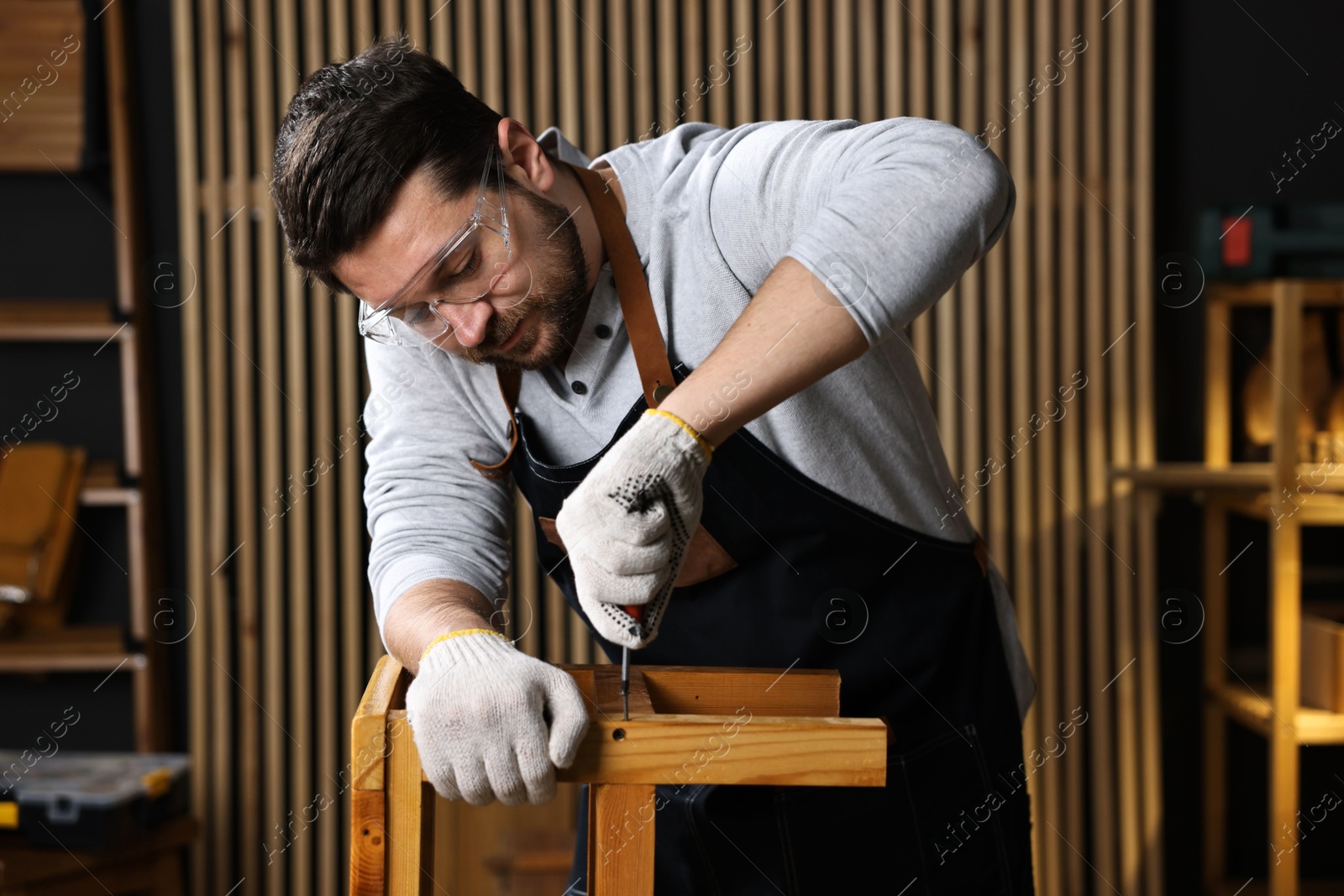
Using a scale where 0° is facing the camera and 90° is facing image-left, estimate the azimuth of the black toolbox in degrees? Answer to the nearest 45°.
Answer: approximately 0°

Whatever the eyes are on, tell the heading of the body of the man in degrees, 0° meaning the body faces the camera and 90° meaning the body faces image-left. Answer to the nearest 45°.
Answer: approximately 45°

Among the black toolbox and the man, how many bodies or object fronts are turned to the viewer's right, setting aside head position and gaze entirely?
0

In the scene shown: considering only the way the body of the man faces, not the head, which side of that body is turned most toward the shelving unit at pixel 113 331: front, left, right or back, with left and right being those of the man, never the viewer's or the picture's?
right
